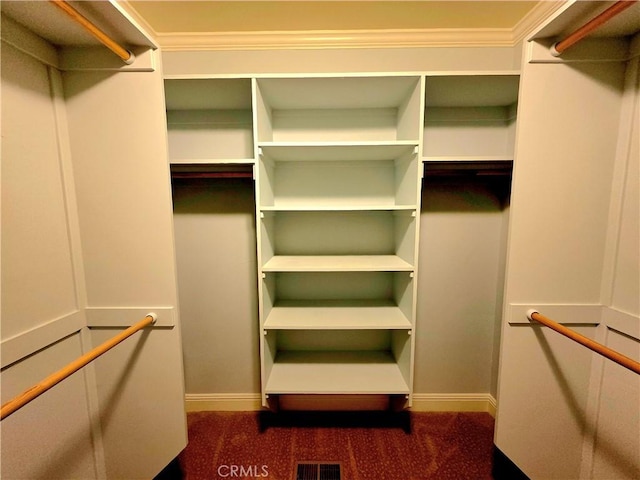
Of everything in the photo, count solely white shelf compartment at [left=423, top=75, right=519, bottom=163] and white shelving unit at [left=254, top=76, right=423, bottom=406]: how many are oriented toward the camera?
2

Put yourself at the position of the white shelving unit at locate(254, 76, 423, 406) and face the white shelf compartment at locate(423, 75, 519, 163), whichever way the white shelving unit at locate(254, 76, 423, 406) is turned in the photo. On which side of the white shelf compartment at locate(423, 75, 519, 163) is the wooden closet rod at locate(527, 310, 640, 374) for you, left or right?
right

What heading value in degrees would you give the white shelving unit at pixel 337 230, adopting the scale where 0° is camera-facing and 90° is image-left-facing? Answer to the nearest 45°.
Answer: approximately 0°

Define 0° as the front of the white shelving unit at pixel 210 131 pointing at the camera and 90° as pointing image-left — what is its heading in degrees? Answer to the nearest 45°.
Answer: approximately 0°

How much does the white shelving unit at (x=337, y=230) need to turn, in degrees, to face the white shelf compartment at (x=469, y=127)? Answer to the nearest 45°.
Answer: approximately 90° to its left

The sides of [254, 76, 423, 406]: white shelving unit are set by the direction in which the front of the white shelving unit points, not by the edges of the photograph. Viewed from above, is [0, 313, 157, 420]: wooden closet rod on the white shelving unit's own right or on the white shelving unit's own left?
on the white shelving unit's own right
